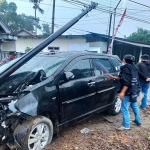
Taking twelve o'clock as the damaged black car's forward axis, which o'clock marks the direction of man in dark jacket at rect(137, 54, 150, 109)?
The man in dark jacket is roughly at 6 o'clock from the damaged black car.

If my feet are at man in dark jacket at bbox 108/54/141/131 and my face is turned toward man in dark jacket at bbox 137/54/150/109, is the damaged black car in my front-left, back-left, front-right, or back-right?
back-left

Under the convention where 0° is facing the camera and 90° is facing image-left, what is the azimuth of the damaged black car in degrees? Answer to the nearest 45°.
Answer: approximately 45°

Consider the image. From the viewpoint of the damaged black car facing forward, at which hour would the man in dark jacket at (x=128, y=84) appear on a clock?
The man in dark jacket is roughly at 7 o'clock from the damaged black car.

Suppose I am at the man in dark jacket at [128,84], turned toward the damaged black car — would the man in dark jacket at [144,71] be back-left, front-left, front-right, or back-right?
back-right
